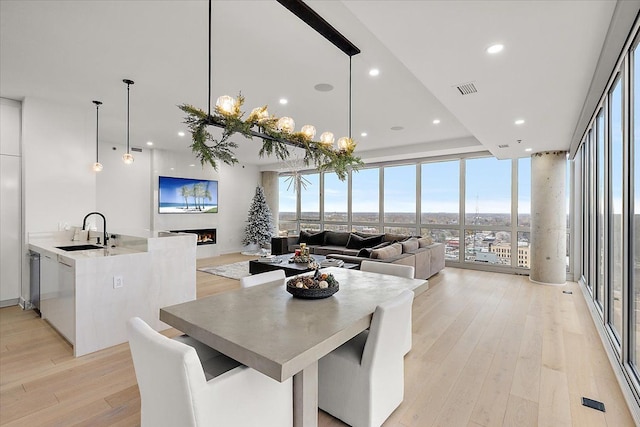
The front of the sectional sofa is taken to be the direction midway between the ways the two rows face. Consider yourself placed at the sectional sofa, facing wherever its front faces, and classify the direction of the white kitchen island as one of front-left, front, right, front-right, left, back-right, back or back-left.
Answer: front

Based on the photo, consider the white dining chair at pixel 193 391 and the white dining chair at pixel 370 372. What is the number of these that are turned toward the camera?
0

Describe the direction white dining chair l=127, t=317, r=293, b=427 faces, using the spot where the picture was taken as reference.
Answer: facing away from the viewer and to the right of the viewer

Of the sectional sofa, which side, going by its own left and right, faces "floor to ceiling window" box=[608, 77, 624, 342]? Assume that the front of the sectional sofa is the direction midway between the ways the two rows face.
left

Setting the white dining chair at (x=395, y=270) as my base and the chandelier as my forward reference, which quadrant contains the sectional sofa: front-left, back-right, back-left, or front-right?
back-right

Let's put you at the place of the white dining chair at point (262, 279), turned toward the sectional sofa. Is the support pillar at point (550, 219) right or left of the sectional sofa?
right

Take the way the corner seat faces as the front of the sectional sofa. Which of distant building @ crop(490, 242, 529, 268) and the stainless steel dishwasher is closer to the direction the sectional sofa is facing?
the stainless steel dishwasher

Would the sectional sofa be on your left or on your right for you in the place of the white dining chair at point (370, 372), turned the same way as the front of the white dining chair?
on your right

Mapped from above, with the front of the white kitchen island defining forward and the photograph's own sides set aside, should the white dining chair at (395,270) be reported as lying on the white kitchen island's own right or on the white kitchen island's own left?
on the white kitchen island's own left

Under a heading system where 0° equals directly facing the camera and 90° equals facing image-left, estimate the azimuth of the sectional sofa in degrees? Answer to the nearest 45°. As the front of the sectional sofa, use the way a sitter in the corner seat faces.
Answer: approximately 45°
